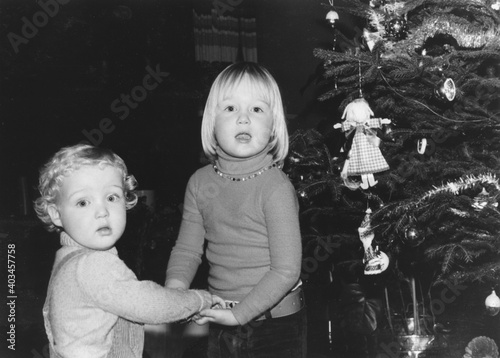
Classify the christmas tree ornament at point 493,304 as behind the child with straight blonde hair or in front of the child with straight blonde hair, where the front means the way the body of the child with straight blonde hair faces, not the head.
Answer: behind

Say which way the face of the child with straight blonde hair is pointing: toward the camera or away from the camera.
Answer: toward the camera
